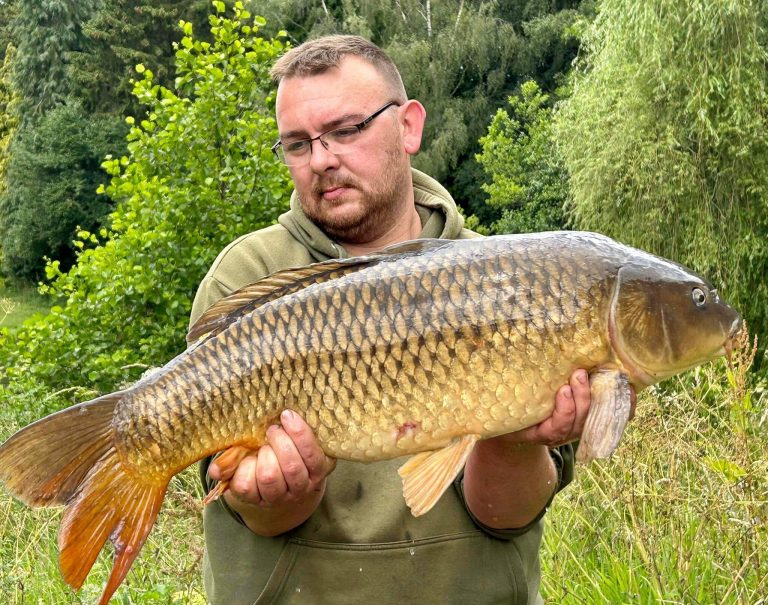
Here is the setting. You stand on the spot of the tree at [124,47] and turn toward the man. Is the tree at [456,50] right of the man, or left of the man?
left

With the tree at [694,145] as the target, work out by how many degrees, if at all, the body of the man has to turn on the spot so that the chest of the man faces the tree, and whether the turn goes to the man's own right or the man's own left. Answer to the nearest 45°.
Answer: approximately 135° to the man's own left

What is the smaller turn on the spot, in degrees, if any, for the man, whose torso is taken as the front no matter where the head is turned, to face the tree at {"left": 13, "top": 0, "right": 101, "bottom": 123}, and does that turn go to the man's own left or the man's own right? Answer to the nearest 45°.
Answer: approximately 180°

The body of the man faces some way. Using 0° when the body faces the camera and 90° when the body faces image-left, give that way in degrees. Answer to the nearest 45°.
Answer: approximately 0°

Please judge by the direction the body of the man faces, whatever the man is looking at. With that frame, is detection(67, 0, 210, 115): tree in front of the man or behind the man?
behind

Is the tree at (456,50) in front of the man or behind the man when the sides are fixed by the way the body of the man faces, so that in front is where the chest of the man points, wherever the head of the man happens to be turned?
behind

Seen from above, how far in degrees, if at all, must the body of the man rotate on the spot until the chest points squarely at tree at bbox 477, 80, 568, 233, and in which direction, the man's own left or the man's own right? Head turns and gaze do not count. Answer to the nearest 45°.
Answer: approximately 180°
